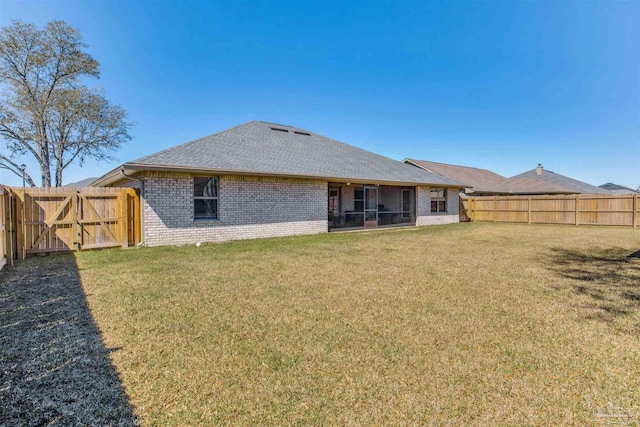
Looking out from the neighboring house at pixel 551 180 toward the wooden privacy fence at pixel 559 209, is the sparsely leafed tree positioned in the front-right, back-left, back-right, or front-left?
front-right

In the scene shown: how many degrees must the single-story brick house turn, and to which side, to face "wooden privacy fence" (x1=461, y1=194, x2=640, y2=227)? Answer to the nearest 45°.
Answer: approximately 135° to its right

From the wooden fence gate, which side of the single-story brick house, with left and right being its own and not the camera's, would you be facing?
left

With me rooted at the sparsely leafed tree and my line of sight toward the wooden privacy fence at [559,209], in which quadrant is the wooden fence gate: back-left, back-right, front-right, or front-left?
front-right

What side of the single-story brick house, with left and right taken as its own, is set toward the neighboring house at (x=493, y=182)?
right

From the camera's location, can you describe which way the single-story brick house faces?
facing away from the viewer and to the left of the viewer

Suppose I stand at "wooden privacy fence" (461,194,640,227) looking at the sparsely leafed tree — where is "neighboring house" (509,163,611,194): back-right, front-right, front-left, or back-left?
back-right

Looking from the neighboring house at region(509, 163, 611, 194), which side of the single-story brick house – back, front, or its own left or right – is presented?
right
